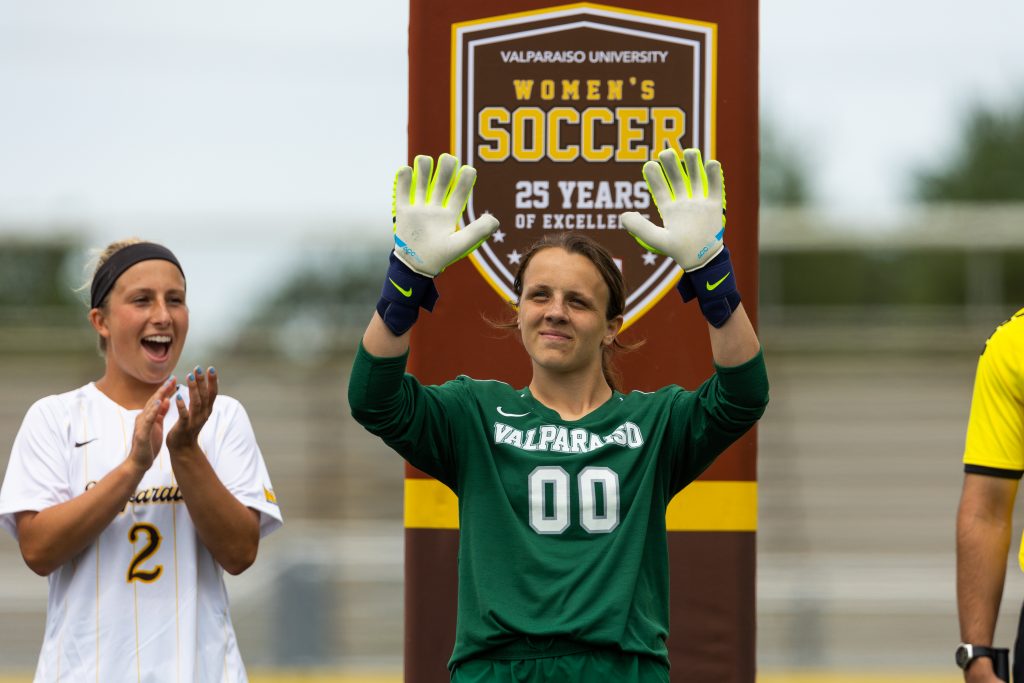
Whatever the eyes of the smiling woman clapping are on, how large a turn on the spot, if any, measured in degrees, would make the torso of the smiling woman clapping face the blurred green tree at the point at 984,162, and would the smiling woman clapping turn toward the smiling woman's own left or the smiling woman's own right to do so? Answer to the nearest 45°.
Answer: approximately 135° to the smiling woman's own left

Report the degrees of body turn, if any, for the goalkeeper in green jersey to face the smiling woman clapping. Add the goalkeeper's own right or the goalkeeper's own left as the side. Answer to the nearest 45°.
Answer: approximately 90° to the goalkeeper's own right

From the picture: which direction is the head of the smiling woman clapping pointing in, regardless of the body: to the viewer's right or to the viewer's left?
to the viewer's right

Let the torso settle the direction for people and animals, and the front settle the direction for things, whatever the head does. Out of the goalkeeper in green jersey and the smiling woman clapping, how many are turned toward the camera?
2

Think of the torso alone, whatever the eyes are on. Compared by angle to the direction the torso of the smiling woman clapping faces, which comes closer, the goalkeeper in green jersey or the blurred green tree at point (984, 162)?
the goalkeeper in green jersey

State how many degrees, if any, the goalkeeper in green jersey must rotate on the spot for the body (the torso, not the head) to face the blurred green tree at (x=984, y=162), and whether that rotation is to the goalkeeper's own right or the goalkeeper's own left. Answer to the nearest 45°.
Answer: approximately 180°

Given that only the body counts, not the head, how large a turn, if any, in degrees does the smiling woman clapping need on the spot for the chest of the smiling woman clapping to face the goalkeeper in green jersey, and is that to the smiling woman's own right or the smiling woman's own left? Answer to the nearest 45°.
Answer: approximately 45° to the smiling woman's own left

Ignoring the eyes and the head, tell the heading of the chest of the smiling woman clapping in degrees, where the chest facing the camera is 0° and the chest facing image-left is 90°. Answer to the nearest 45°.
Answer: approximately 0°

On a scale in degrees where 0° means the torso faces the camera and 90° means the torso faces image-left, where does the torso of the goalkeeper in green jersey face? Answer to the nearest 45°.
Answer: approximately 0°
